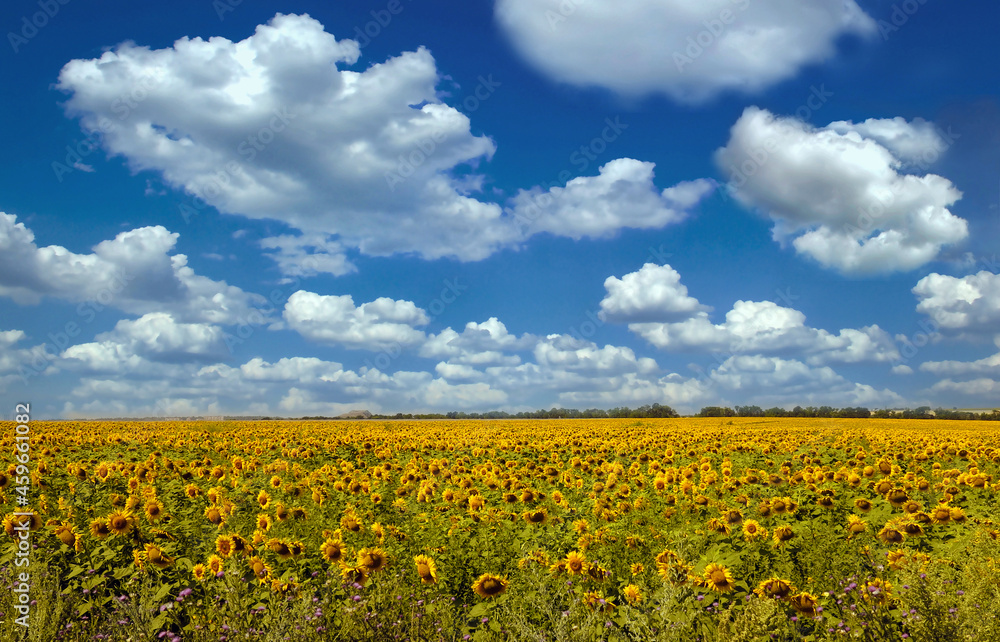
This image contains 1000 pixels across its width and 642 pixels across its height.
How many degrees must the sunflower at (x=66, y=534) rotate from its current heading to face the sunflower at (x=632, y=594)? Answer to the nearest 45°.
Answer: approximately 45° to its left

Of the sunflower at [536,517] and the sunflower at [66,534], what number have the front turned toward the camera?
2

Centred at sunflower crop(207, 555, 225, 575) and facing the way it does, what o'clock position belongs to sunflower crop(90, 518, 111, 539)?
sunflower crop(90, 518, 111, 539) is roughly at 5 o'clock from sunflower crop(207, 555, 225, 575).

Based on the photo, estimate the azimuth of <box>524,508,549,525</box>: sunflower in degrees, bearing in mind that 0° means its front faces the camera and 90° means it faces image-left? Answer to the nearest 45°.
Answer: approximately 0°

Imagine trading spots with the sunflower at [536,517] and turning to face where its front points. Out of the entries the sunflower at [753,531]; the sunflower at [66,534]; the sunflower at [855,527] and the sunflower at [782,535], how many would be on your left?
3

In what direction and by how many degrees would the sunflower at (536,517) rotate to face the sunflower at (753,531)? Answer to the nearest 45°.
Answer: approximately 90° to its left
